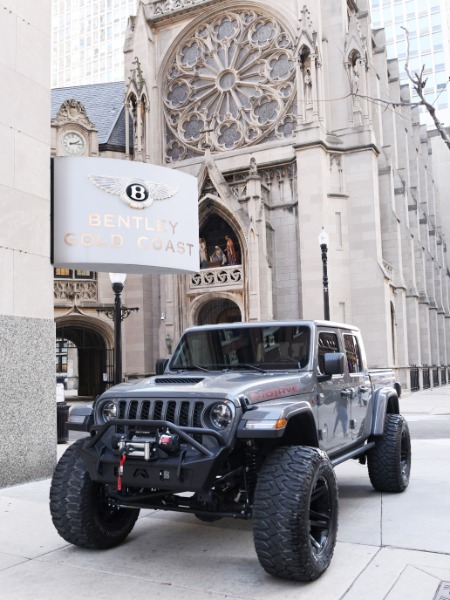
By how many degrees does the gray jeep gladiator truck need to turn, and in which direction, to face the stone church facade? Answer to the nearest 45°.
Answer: approximately 135° to its right

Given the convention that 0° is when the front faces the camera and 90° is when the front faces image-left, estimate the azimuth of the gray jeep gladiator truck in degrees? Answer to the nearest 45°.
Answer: approximately 45°

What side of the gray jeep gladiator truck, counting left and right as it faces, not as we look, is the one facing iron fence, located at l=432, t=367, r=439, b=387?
back

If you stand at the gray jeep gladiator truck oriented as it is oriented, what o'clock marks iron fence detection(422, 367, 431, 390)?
The iron fence is roughly at 5 o'clock from the gray jeep gladiator truck.

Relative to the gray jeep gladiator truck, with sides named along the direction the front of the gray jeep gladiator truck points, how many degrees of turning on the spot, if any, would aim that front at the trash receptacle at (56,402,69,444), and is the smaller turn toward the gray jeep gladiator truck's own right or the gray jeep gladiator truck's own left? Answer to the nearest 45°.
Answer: approximately 90° to the gray jeep gladiator truck's own right

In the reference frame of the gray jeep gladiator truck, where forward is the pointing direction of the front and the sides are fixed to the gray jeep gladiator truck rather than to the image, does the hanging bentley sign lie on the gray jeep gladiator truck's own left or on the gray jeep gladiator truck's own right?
on the gray jeep gladiator truck's own right
